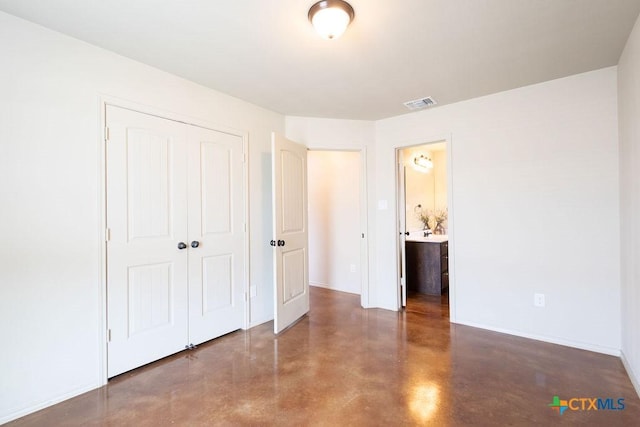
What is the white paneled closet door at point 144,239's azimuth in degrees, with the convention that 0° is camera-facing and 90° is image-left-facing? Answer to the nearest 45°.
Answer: approximately 315°

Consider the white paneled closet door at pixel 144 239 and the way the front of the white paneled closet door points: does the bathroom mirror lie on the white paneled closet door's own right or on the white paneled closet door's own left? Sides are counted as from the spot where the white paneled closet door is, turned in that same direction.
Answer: on the white paneled closet door's own left

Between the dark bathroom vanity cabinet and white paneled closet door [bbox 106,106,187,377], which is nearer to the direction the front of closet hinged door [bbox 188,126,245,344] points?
the dark bathroom vanity cabinet

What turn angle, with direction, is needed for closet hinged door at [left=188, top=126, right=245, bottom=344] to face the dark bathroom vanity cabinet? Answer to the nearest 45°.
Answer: approximately 45° to its left

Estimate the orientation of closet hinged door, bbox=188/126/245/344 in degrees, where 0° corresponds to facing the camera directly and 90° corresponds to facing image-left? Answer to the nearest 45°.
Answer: approximately 315°

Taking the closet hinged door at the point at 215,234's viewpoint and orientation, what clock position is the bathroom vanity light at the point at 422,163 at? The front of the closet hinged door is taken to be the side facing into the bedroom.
The bathroom vanity light is roughly at 10 o'clock from the closet hinged door.

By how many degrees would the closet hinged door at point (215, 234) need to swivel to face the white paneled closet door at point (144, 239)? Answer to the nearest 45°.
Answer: approximately 90° to its right
